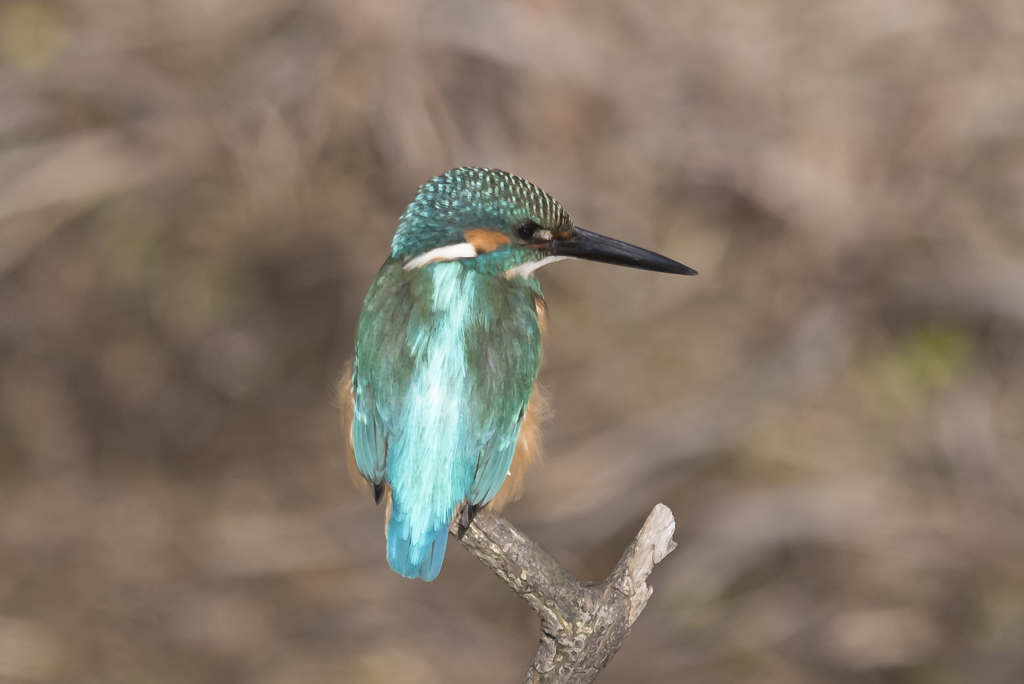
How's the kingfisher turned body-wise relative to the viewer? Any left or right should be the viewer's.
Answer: facing away from the viewer
